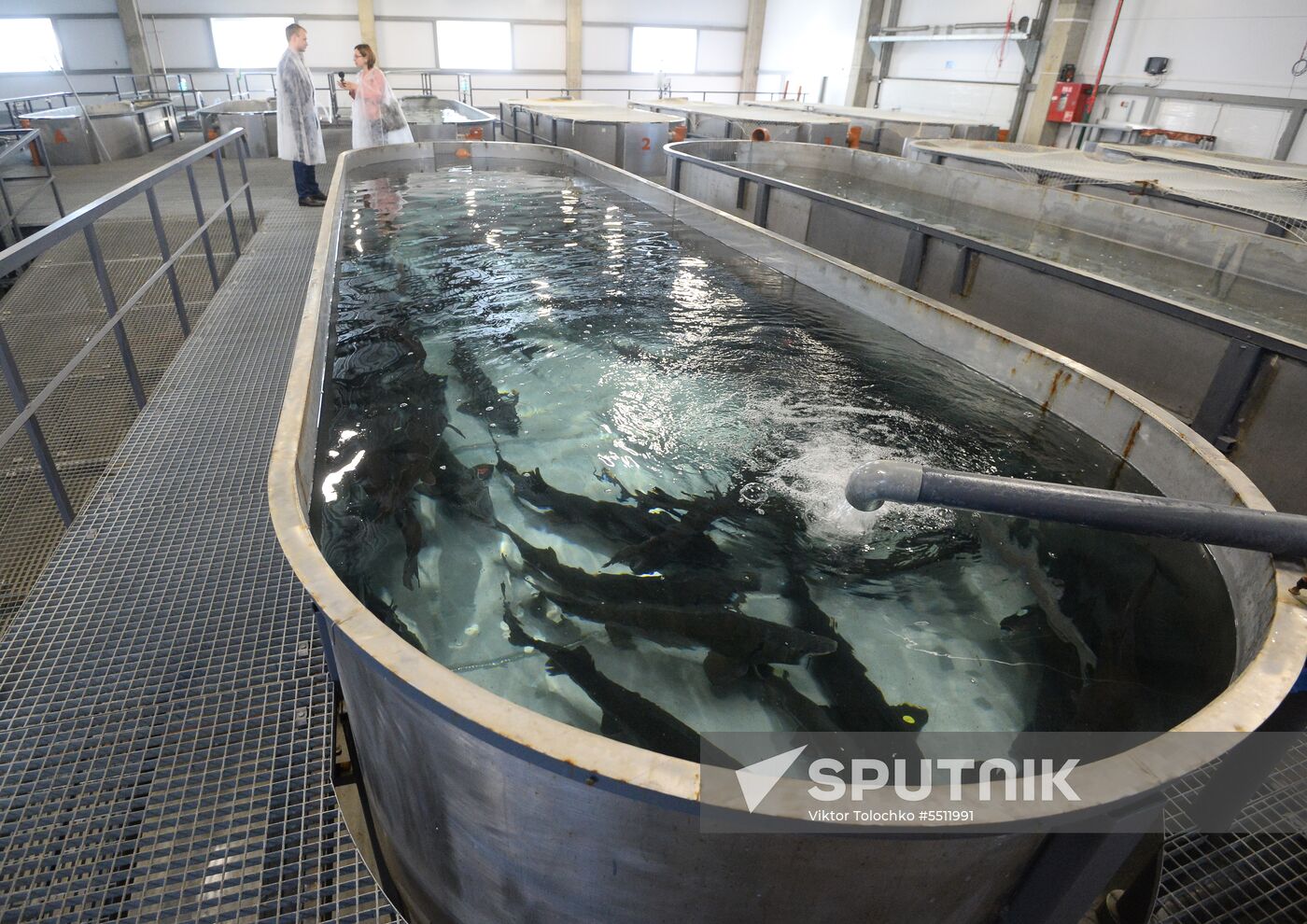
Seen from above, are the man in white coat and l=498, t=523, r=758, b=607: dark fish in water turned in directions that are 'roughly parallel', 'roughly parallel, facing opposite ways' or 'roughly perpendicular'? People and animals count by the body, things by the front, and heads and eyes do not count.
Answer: roughly parallel

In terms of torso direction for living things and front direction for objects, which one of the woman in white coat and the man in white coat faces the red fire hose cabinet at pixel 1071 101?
the man in white coat

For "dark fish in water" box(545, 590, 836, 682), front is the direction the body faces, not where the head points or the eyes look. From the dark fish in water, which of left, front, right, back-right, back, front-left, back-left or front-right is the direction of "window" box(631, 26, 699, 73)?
left

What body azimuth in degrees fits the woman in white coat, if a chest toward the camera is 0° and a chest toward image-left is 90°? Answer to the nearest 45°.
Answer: approximately 90°

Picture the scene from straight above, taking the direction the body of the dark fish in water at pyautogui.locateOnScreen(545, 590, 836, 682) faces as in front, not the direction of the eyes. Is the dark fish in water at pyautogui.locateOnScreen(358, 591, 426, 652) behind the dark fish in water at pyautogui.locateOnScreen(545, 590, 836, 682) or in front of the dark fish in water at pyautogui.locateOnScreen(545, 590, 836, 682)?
behind

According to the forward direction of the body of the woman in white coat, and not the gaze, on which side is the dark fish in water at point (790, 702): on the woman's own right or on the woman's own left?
on the woman's own left

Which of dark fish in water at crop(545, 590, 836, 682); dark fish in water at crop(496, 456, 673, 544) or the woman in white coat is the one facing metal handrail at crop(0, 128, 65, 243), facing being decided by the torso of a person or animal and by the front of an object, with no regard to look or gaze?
the woman in white coat

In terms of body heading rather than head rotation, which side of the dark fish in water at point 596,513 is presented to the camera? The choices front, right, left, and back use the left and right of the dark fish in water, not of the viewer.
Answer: right

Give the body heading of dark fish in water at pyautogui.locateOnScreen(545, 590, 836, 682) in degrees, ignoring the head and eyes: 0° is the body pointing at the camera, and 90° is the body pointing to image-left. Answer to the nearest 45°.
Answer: approximately 270°

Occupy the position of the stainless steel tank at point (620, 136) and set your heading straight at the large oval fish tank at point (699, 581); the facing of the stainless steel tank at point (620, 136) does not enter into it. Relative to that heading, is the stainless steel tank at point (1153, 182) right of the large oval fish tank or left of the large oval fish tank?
left

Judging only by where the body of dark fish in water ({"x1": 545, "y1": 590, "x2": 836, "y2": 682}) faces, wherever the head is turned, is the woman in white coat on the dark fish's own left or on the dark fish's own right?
on the dark fish's own left

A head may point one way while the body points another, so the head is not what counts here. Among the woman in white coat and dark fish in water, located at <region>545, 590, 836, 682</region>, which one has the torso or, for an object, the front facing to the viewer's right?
the dark fish in water

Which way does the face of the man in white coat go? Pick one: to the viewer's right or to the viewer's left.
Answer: to the viewer's right

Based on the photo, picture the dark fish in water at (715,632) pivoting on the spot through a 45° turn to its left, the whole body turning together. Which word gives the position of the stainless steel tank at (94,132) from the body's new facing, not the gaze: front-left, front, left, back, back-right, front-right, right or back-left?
left

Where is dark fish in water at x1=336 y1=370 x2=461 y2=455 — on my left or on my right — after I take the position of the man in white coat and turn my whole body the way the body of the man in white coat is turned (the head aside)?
on my right

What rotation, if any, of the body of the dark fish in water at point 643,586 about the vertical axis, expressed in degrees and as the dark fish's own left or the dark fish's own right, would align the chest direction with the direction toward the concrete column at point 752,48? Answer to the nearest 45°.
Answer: approximately 90° to the dark fish's own left

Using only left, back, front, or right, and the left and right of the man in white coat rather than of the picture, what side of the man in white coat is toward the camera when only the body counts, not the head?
right

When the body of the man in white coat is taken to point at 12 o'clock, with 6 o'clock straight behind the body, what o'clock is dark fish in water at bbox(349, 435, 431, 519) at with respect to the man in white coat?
The dark fish in water is roughly at 3 o'clock from the man in white coat.

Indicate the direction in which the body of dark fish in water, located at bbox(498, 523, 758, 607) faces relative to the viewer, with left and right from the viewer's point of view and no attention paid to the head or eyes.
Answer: facing to the right of the viewer
